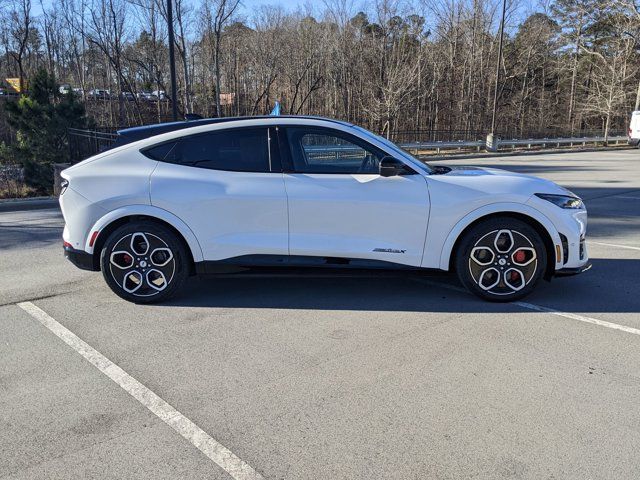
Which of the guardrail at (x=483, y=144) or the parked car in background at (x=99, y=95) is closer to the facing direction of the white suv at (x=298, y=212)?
the guardrail

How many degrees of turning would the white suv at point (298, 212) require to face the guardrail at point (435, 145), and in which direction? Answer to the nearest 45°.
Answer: approximately 90° to its left

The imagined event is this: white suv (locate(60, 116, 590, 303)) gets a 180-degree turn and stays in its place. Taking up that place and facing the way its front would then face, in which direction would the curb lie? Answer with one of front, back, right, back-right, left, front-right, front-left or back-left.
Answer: front-right

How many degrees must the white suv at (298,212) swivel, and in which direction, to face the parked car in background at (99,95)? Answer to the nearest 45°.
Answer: approximately 135° to its left

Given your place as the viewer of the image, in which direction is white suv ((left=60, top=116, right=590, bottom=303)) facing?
facing to the right of the viewer

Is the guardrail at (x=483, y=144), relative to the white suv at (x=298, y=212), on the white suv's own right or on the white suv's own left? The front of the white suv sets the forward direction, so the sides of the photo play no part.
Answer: on the white suv's own left
